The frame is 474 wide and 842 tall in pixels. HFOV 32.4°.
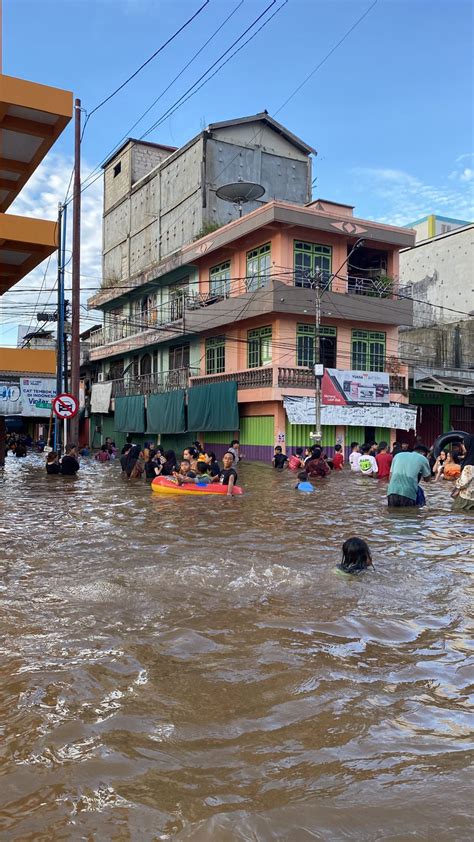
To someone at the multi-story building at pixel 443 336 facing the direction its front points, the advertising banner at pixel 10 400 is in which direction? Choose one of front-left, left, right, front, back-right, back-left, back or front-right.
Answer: front-right

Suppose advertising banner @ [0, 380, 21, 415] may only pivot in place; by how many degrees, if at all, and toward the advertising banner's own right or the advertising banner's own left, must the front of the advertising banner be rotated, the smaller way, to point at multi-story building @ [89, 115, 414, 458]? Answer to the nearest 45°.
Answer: approximately 45° to the advertising banner's own left

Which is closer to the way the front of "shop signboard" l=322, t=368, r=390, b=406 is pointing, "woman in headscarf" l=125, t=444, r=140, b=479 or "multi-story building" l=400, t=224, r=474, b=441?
the woman in headscarf

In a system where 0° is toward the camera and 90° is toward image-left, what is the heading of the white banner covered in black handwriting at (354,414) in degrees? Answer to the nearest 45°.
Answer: approximately 0°

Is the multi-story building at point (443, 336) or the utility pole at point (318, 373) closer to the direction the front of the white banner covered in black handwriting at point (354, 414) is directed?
the utility pole

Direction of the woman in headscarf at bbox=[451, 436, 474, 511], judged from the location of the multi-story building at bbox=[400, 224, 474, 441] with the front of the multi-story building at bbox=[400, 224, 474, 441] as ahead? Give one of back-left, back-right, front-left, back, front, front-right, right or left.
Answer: front-left

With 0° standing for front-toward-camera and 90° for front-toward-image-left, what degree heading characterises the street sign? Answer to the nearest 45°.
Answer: approximately 0°

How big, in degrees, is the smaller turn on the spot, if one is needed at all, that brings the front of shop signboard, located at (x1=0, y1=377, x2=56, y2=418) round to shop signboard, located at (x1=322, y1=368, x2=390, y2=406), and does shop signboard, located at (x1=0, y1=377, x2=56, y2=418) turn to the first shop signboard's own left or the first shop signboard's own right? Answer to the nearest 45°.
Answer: approximately 45° to the first shop signboard's own left
